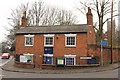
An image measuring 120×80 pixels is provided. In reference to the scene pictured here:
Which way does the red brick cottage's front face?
toward the camera

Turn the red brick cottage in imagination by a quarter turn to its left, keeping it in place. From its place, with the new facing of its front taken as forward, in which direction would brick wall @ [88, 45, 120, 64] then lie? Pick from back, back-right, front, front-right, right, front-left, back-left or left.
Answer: front
